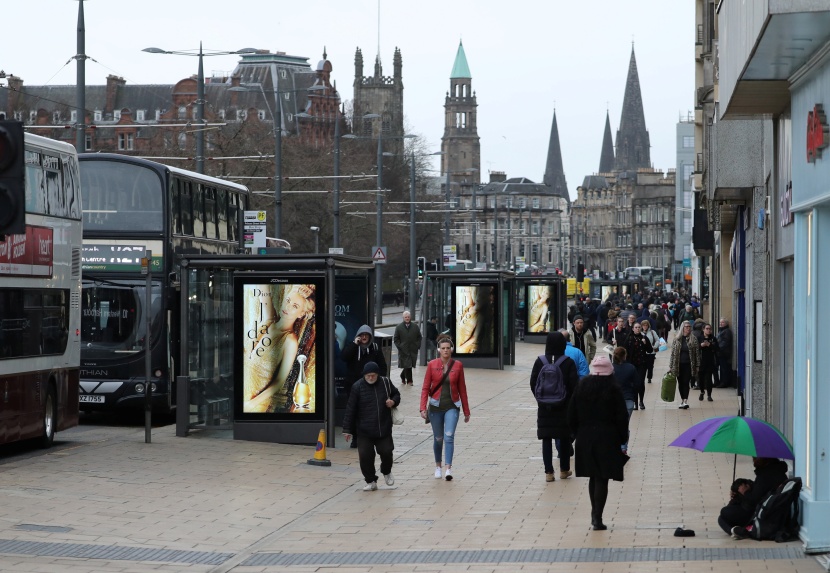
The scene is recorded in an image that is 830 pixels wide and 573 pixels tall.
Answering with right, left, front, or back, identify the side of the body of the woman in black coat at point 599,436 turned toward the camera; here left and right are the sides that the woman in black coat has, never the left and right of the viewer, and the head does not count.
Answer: back

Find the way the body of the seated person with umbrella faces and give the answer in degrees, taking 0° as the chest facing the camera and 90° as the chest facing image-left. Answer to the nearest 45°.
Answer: approximately 90°

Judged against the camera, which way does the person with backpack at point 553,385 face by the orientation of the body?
away from the camera

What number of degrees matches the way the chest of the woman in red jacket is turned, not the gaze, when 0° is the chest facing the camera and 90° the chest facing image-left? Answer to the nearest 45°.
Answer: approximately 0°

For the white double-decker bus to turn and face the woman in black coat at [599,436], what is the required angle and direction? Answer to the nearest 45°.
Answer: approximately 90° to its left

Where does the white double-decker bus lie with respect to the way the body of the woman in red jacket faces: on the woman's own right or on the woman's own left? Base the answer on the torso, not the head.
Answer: on the woman's own right

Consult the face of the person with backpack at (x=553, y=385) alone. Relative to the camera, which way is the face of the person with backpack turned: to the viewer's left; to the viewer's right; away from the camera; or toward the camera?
away from the camera
